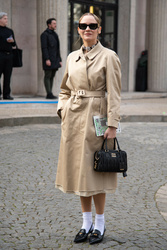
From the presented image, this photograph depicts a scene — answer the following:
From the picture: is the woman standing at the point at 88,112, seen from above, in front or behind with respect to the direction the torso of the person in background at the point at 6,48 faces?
in front

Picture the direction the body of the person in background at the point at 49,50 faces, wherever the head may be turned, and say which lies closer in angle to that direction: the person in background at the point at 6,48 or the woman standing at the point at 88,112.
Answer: the woman standing

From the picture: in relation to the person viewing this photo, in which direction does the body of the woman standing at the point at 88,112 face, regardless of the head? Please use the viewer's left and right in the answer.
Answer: facing the viewer and to the left of the viewer

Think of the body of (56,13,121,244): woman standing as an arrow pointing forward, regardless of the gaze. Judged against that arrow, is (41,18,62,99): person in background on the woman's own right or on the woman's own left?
on the woman's own right

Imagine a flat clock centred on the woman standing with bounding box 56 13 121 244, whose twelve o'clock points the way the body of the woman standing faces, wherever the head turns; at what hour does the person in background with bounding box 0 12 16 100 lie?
The person in background is roughly at 4 o'clock from the woman standing.

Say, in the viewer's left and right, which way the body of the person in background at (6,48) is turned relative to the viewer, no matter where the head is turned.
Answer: facing the viewer and to the right of the viewer
